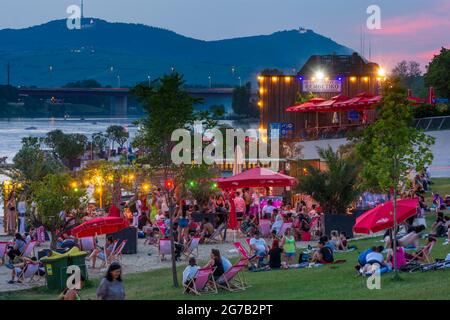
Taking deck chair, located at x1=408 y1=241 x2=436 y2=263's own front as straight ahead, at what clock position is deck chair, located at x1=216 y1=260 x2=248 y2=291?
deck chair, located at x1=216 y1=260 x2=248 y2=291 is roughly at 11 o'clock from deck chair, located at x1=408 y1=241 x2=436 y2=263.

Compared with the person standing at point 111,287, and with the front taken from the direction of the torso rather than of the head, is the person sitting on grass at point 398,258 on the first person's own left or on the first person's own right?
on the first person's own left

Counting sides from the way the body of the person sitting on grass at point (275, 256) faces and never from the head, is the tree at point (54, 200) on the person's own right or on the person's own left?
on the person's own left

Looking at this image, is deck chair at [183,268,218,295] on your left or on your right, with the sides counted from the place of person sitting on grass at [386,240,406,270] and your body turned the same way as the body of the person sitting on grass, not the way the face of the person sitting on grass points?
on your left

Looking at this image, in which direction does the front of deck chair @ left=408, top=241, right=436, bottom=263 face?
to the viewer's left

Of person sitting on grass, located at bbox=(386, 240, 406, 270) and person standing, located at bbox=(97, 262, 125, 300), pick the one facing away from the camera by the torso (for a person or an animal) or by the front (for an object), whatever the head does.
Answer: the person sitting on grass
